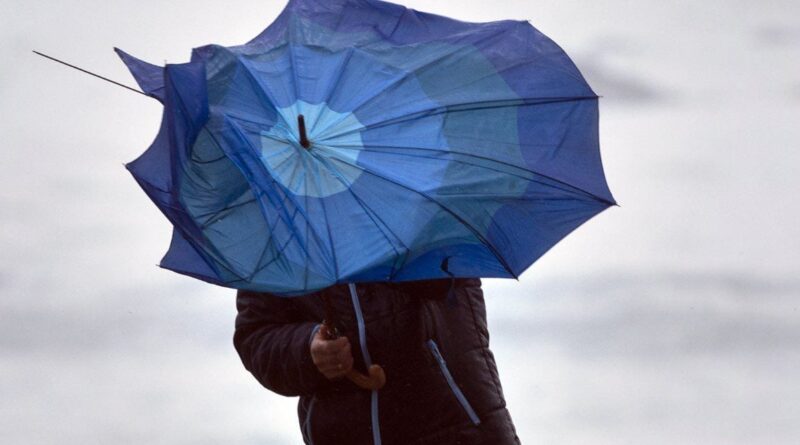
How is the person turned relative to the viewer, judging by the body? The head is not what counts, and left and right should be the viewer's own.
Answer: facing the viewer and to the left of the viewer
